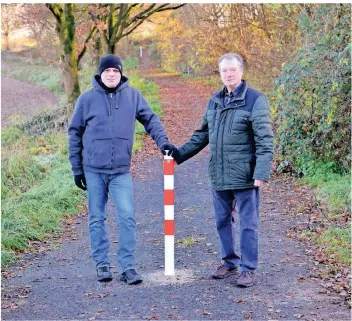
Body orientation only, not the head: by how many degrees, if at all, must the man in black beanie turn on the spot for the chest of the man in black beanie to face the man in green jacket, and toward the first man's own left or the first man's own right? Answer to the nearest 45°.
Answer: approximately 90° to the first man's own left

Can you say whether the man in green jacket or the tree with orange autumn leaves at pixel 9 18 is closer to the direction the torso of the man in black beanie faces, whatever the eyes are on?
the man in green jacket

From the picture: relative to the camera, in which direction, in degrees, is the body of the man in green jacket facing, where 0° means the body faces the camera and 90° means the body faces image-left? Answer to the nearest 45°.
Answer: approximately 45°

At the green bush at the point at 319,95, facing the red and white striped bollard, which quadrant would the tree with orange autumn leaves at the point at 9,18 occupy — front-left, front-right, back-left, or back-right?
back-right

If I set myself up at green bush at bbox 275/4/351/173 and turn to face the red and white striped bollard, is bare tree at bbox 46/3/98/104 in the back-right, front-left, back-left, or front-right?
back-right

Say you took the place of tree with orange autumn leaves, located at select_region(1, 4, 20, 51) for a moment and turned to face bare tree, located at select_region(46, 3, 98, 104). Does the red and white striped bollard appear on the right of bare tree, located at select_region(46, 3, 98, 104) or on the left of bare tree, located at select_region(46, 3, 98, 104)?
right

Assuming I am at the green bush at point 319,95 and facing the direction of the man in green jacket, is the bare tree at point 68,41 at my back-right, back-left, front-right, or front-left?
back-right

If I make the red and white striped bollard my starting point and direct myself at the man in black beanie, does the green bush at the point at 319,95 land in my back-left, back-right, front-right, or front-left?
back-right

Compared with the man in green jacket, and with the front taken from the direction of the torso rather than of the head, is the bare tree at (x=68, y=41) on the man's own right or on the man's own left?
on the man's own right

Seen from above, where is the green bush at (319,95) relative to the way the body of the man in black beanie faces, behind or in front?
behind

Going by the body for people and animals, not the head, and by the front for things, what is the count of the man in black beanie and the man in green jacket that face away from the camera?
0

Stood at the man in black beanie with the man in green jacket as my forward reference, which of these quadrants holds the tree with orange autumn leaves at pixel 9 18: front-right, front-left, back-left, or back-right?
back-left

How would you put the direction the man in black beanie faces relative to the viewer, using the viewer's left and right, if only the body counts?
facing the viewer

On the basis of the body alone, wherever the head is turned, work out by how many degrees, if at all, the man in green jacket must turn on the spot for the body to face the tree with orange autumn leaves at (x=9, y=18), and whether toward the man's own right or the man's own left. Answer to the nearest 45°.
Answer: approximately 90° to the man's own right
